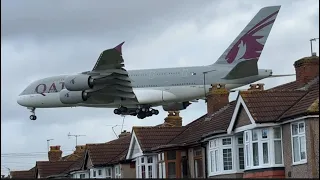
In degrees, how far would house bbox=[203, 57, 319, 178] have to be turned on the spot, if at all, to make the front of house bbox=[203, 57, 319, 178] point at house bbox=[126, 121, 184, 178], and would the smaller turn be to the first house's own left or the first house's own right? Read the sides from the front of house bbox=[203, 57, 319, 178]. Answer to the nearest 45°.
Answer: approximately 90° to the first house's own right

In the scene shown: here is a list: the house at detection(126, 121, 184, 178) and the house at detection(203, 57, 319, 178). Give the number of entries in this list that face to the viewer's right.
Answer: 0

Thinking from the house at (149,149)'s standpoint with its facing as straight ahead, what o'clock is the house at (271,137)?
the house at (271,137) is roughly at 10 o'clock from the house at (149,149).

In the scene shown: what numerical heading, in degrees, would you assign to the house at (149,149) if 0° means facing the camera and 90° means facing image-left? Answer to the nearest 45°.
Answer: approximately 45°

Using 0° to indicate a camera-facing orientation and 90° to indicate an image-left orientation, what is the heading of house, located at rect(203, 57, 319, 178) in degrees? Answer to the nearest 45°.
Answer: approximately 45°
